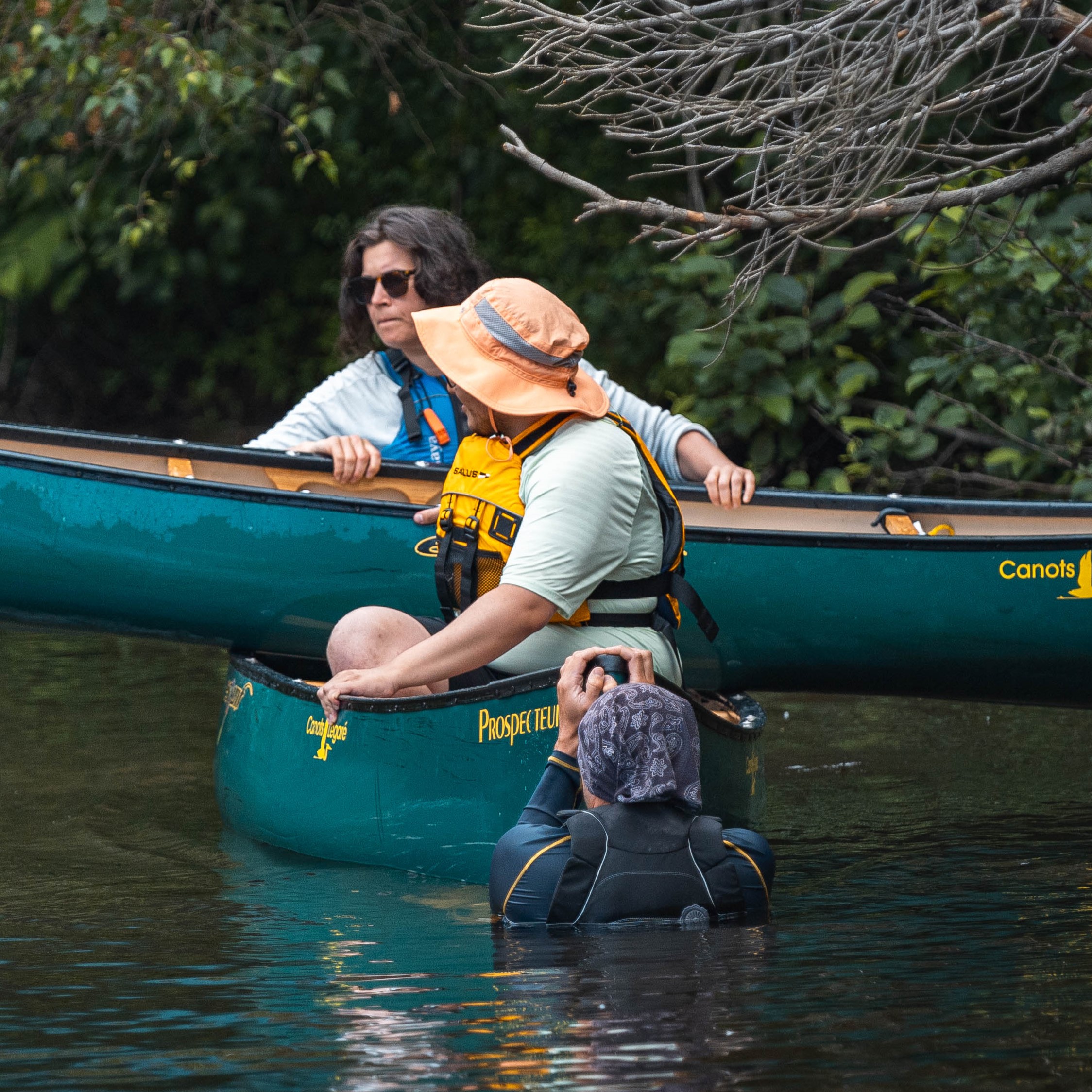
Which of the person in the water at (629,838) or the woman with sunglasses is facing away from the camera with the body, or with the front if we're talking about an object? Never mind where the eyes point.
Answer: the person in the water

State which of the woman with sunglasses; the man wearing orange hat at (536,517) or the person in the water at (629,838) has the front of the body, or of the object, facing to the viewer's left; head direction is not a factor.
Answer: the man wearing orange hat

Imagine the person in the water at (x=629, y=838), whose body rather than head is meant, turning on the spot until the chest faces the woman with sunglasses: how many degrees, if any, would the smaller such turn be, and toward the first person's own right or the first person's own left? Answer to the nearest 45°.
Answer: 0° — they already face them

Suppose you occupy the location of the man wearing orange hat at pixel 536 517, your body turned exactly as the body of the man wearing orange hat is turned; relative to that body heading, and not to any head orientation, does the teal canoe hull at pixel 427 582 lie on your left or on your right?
on your right

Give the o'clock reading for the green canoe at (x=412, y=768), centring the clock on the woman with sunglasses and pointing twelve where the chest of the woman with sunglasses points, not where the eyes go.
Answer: The green canoe is roughly at 12 o'clock from the woman with sunglasses.

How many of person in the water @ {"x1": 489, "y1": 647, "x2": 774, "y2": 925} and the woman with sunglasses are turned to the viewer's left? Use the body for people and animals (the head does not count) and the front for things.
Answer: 0

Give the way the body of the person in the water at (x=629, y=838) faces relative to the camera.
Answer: away from the camera

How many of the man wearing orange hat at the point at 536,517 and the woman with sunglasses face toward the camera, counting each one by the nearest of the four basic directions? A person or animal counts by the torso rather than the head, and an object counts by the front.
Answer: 1

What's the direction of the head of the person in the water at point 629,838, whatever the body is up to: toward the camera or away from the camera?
away from the camera

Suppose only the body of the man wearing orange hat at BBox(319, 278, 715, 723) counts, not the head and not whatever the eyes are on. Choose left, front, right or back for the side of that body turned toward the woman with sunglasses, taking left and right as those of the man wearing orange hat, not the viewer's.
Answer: right

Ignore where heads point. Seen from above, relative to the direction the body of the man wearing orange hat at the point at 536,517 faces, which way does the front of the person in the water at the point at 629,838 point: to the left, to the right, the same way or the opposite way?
to the right

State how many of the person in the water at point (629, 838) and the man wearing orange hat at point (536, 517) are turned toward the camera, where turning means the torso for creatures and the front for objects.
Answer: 0

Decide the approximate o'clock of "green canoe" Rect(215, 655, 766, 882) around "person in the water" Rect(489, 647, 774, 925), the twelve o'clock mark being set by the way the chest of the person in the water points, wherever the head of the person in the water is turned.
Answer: The green canoe is roughly at 11 o'clock from the person in the water.

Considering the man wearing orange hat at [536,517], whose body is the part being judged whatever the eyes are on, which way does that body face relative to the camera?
to the viewer's left

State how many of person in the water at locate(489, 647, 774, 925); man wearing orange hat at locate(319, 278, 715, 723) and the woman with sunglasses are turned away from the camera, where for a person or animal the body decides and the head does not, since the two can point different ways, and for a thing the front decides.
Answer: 1
